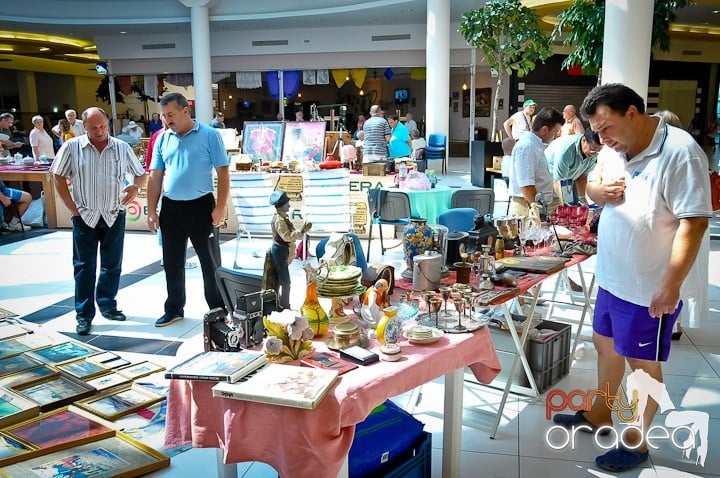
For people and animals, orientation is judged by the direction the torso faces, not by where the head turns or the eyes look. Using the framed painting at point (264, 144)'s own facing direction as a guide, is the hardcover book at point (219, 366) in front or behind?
in front

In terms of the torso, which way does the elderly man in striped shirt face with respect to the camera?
toward the camera

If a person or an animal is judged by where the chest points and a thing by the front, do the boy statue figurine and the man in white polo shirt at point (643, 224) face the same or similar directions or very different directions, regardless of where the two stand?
very different directions

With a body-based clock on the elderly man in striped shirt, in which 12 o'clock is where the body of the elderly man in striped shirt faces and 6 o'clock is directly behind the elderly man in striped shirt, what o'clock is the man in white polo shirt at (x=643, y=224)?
The man in white polo shirt is roughly at 11 o'clock from the elderly man in striped shirt.

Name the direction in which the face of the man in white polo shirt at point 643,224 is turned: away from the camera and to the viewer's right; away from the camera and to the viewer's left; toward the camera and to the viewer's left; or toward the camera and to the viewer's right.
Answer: toward the camera and to the viewer's left

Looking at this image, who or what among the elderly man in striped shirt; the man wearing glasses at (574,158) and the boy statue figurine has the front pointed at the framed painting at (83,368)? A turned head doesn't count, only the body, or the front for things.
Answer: the elderly man in striped shirt

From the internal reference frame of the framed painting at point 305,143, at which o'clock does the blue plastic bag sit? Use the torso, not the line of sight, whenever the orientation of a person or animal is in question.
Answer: The blue plastic bag is roughly at 12 o'clock from the framed painting.

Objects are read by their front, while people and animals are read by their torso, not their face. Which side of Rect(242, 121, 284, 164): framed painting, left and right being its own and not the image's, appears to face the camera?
front

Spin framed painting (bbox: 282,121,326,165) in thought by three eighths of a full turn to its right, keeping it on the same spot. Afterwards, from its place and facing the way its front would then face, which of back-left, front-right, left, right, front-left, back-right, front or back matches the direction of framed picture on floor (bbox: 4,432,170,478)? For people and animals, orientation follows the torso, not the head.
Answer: back-left

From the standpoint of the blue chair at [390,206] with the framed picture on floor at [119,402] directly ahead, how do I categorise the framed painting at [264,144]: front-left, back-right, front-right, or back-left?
back-right
